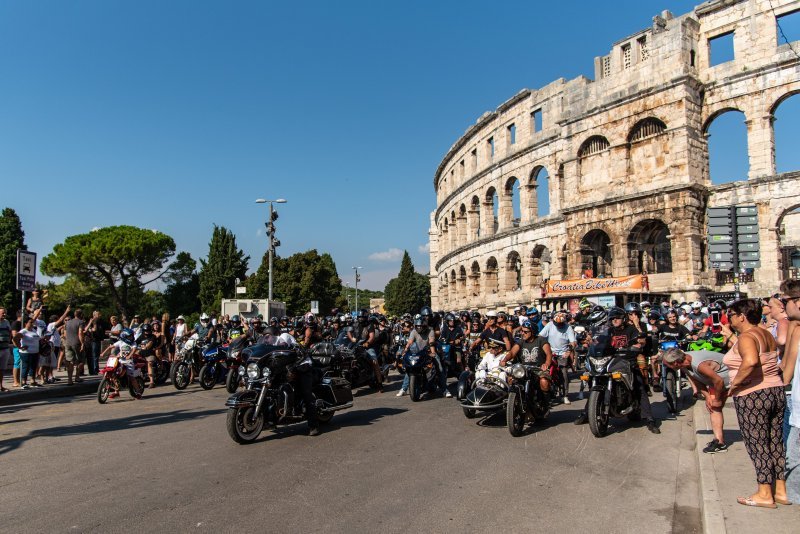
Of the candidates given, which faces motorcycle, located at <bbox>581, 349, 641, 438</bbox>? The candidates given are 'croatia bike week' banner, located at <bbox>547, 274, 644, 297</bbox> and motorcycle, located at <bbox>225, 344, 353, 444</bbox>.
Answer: the 'croatia bike week' banner

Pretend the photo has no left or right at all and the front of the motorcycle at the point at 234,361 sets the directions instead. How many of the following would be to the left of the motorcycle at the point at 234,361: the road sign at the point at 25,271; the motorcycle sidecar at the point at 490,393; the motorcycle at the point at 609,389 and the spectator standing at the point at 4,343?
2

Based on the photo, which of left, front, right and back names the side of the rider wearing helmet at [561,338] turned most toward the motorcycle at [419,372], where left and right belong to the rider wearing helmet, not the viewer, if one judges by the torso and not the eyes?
right

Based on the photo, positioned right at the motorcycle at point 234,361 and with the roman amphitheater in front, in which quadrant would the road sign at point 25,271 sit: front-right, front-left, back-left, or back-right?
back-left

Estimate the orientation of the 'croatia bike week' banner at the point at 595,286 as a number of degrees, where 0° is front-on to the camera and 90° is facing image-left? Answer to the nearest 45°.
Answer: approximately 0°

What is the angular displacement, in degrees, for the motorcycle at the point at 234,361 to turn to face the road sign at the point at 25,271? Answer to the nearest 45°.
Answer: approximately 45° to its right

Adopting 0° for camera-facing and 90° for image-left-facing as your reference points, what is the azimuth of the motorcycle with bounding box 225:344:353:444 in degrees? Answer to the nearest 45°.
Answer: approximately 45°

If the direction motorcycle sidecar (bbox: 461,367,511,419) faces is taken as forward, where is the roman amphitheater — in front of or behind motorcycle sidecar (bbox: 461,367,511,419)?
behind

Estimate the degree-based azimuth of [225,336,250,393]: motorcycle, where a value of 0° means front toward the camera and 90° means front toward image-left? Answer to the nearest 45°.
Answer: approximately 45°

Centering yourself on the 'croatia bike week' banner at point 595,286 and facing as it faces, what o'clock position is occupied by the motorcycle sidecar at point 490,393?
The motorcycle sidecar is roughly at 12 o'clock from the 'croatia bike week' banner.

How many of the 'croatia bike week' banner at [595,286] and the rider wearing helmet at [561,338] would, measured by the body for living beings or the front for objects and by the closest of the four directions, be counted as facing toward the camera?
2
